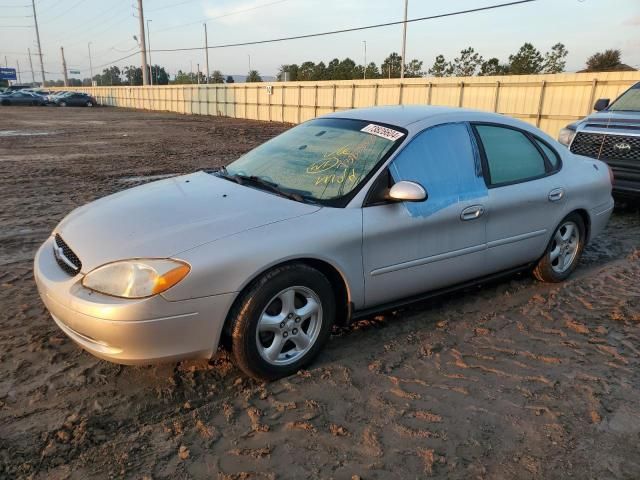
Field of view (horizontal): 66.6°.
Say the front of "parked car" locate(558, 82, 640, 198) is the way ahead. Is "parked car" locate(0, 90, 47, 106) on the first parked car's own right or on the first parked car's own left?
on the first parked car's own right

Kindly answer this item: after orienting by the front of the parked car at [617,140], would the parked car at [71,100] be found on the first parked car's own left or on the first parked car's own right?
on the first parked car's own right

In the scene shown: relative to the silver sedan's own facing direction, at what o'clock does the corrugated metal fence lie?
The corrugated metal fence is roughly at 5 o'clock from the silver sedan.

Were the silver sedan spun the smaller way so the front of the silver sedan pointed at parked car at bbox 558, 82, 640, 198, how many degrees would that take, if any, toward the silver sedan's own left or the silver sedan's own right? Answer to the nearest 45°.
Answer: approximately 180°

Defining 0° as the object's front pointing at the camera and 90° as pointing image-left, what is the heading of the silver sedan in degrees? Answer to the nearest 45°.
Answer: approximately 45°

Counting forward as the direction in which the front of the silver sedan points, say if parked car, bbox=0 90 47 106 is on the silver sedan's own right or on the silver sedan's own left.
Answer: on the silver sedan's own right

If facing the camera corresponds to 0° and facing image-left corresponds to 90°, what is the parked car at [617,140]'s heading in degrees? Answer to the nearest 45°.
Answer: approximately 45°
